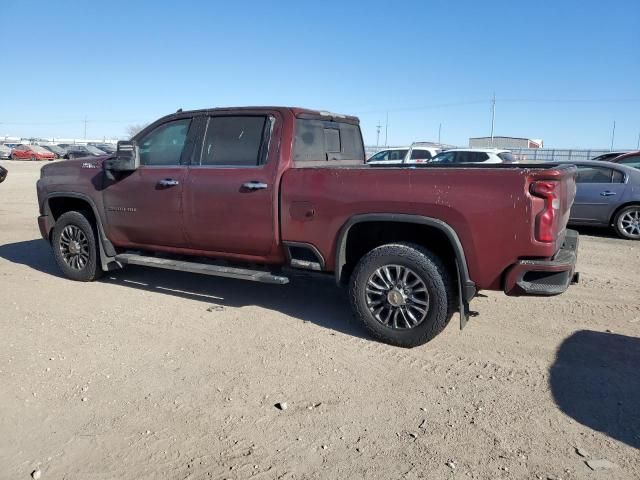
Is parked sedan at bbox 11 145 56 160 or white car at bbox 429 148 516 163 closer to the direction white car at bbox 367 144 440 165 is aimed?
the parked sedan

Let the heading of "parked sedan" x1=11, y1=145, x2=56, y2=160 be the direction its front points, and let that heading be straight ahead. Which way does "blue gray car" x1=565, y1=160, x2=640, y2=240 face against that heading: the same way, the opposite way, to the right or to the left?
the opposite way

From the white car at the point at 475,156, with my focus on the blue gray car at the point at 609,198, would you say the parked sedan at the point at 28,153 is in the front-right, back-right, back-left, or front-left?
back-right

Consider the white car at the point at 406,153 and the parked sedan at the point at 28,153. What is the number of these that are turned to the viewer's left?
1

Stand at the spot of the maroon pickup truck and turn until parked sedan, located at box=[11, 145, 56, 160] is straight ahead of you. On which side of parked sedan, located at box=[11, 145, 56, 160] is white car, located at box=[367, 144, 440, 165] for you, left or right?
right

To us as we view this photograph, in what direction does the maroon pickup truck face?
facing away from the viewer and to the left of the viewer

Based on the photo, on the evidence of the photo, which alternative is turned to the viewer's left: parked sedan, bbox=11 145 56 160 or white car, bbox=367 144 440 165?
the white car

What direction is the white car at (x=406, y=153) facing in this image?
to the viewer's left

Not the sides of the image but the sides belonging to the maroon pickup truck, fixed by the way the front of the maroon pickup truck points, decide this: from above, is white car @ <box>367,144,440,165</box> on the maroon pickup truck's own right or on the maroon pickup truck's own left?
on the maroon pickup truck's own right

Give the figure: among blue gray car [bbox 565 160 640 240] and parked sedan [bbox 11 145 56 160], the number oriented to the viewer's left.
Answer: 1
